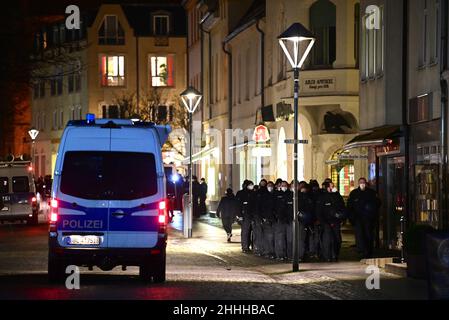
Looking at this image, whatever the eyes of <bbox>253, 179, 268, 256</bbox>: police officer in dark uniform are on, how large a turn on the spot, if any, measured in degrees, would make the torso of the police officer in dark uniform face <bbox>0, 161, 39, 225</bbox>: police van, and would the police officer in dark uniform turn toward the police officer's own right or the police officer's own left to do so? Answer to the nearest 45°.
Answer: approximately 135° to the police officer's own right

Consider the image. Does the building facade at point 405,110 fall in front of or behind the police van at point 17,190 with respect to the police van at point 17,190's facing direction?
behind

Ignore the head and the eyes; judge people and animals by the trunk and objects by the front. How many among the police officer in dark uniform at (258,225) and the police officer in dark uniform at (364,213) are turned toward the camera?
2

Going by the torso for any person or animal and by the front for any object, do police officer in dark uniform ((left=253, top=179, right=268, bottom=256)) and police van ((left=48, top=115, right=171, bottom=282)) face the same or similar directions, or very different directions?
very different directions

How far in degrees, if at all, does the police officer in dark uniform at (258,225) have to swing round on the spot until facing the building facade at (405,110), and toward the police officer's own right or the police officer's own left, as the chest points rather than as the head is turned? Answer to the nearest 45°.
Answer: approximately 90° to the police officer's own left
